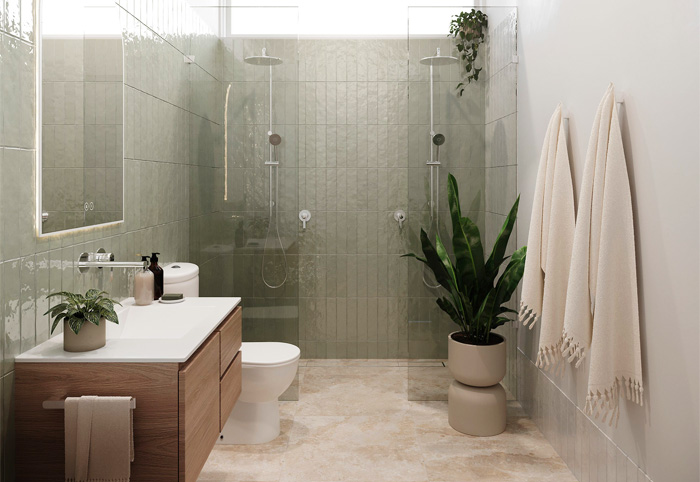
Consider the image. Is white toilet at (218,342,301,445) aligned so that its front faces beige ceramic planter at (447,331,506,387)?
yes

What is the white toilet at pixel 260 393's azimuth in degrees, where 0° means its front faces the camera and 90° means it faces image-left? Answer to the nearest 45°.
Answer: approximately 270°

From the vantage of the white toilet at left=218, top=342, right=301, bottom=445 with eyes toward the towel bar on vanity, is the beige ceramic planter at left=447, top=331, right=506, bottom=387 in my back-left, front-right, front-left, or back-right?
back-left

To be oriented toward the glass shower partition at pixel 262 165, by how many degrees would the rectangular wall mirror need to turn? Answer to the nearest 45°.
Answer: approximately 90° to its left

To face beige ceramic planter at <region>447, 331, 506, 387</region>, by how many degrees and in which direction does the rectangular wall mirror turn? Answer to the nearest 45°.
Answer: approximately 45° to its left

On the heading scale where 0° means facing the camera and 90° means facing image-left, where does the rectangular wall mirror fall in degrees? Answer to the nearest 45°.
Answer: approximately 315°
